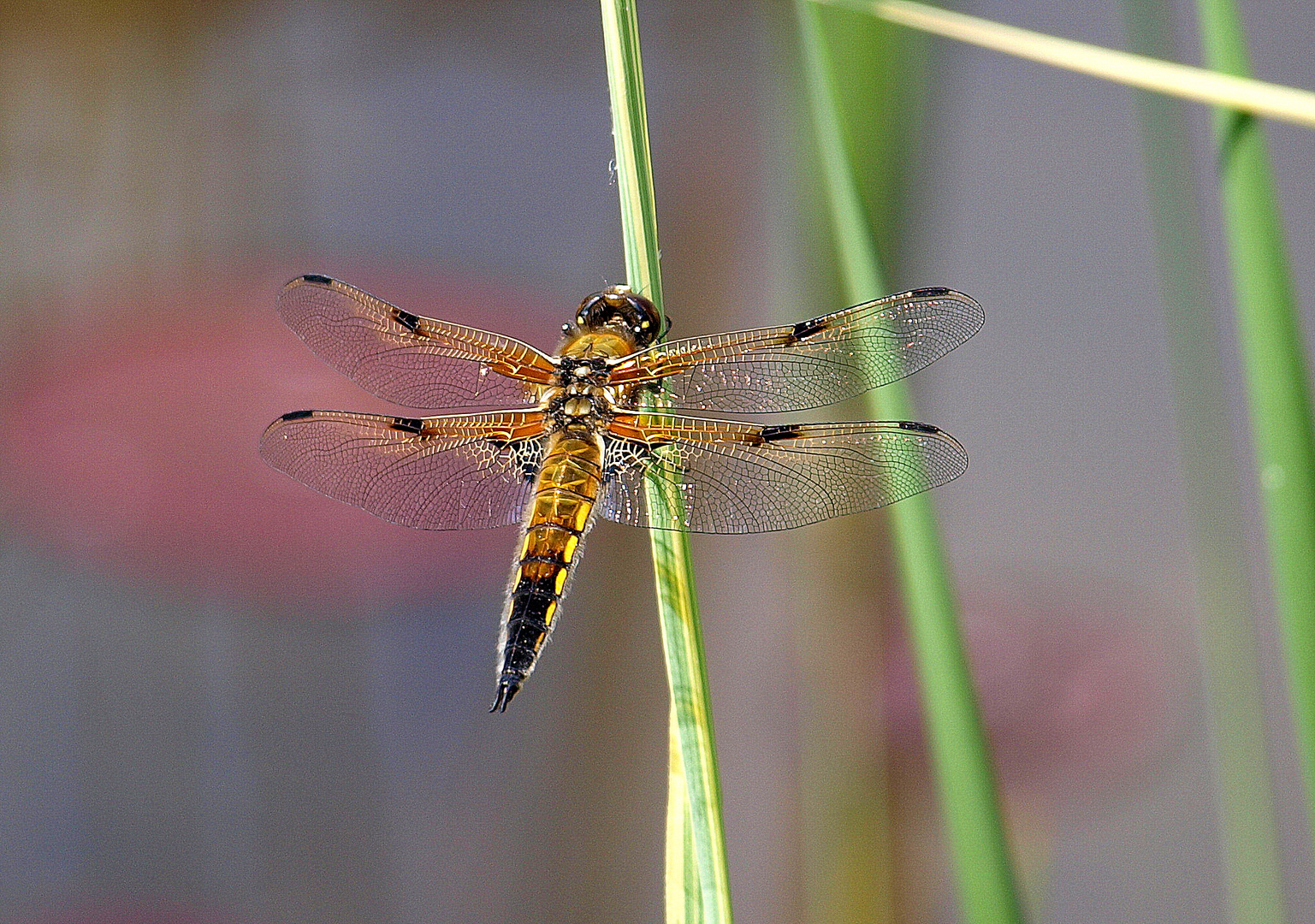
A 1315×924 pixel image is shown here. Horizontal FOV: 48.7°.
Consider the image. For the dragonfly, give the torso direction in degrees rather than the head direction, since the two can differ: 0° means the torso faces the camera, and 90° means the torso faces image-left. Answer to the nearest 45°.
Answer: approximately 180°
